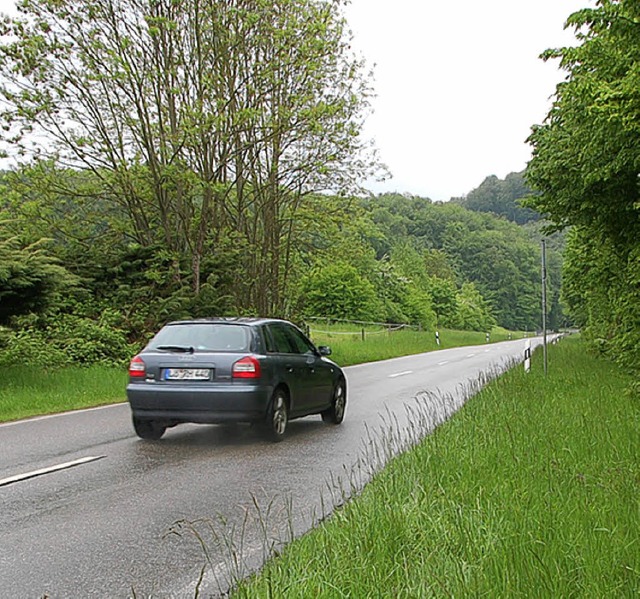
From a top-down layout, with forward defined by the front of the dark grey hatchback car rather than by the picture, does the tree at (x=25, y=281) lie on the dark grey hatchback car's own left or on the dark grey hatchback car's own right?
on the dark grey hatchback car's own left

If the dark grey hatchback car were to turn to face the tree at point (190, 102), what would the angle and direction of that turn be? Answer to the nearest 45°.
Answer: approximately 45° to its left

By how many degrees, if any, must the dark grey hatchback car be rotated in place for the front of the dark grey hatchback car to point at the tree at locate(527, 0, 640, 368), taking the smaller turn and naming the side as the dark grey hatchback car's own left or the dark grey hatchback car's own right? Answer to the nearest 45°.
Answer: approximately 45° to the dark grey hatchback car's own right

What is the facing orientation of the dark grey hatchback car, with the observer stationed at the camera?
facing away from the viewer and to the right of the viewer
